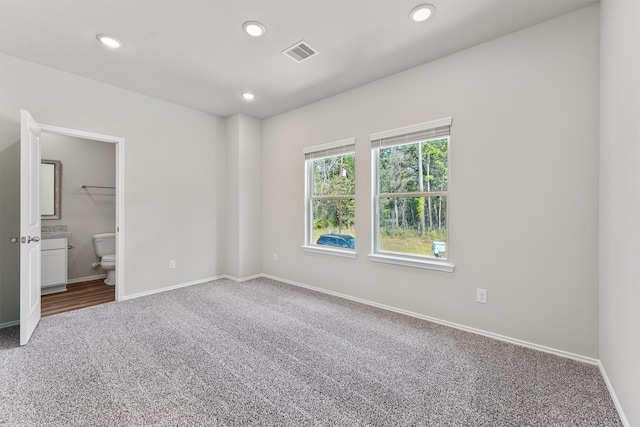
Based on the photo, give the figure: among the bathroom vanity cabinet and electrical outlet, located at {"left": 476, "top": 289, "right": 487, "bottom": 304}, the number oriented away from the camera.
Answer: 0

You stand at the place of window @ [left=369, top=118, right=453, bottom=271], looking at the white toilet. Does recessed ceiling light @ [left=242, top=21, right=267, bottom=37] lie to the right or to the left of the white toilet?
left

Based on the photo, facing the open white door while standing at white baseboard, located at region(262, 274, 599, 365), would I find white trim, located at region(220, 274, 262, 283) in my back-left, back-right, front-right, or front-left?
front-right

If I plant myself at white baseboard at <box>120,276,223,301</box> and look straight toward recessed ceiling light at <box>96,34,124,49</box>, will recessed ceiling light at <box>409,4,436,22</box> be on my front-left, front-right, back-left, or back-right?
front-left

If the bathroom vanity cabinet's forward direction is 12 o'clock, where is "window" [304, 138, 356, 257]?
The window is roughly at 12 o'clock from the bathroom vanity cabinet.

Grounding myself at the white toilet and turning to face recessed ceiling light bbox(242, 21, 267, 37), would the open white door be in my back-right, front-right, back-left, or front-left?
front-right

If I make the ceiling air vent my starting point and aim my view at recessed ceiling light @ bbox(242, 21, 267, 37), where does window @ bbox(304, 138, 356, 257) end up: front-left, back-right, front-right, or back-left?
back-right

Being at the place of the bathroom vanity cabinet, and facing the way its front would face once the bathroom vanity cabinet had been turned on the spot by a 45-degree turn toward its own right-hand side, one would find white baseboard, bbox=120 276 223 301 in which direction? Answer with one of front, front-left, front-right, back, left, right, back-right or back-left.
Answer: front-left

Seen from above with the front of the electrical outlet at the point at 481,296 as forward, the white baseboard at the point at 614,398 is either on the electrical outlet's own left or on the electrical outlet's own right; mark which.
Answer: on the electrical outlet's own left

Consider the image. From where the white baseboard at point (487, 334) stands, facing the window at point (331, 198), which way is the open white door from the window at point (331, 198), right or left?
left

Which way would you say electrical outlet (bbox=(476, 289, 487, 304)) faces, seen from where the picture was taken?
facing the viewer and to the left of the viewer

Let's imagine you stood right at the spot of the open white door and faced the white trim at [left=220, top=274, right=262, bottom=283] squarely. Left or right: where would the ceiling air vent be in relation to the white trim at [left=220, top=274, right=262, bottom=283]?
right

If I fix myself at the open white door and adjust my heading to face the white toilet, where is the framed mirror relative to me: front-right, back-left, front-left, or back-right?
front-left
